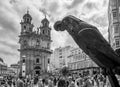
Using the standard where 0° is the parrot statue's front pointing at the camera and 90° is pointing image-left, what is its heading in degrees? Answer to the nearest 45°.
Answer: approximately 90°
